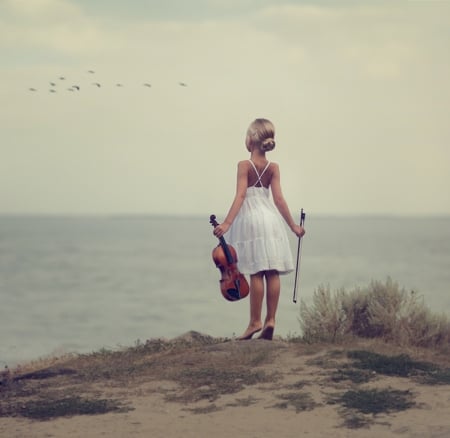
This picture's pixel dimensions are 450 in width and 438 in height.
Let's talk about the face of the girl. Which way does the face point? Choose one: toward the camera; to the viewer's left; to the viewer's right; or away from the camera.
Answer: away from the camera

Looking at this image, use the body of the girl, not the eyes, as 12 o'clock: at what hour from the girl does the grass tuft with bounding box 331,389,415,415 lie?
The grass tuft is roughly at 5 o'clock from the girl.

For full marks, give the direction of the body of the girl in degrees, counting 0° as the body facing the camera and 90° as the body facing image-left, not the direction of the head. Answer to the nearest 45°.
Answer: approximately 180°
